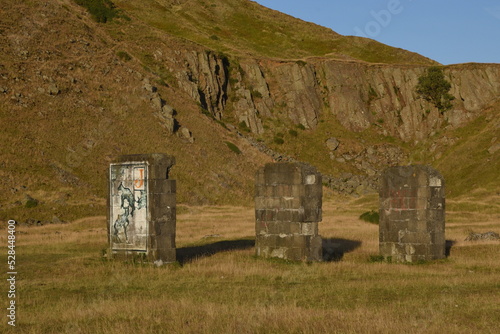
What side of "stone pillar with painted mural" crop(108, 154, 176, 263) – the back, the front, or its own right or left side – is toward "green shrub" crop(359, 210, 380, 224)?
back

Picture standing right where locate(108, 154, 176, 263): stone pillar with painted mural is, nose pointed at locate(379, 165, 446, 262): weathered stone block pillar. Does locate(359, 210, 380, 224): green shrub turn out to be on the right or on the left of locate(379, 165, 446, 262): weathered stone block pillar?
left

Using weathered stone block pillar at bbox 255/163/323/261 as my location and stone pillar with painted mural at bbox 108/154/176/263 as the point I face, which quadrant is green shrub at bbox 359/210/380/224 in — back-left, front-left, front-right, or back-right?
back-right

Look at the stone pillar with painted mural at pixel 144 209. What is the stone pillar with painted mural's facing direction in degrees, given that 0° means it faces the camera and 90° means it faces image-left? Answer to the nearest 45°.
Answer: approximately 45°

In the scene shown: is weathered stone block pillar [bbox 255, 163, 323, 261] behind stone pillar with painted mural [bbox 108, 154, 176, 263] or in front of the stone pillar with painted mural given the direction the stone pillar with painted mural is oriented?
behind
